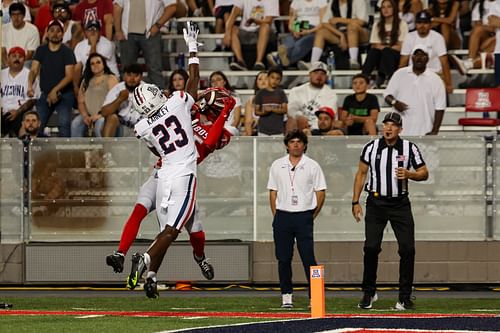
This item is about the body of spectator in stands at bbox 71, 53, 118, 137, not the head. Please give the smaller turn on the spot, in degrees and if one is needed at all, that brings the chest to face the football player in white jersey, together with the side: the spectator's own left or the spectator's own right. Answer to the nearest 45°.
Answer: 0° — they already face them

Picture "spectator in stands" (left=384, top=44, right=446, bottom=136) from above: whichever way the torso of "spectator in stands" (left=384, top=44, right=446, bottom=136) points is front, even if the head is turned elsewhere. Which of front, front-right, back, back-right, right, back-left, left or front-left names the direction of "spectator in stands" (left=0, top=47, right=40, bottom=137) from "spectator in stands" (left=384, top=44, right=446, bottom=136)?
right

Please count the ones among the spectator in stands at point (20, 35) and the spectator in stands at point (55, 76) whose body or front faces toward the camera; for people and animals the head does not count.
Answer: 2

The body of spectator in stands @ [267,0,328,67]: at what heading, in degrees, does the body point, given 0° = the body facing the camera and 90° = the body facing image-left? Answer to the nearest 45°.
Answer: approximately 45°
